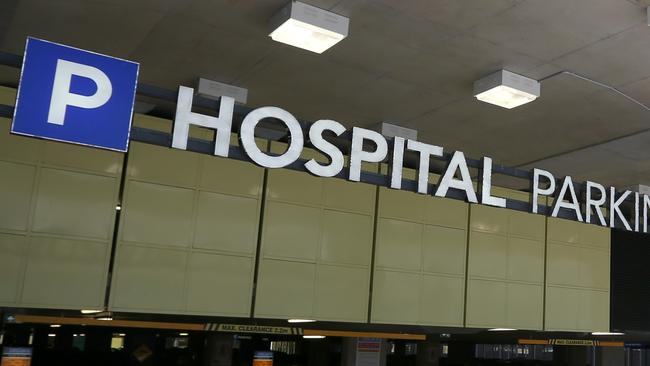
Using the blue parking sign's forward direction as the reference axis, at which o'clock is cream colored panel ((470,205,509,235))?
The cream colored panel is roughly at 8 o'clock from the blue parking sign.

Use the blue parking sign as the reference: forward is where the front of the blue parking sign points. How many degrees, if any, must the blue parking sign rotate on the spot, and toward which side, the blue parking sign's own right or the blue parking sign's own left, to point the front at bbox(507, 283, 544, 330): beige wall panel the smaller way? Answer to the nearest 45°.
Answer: approximately 135° to the blue parking sign's own left

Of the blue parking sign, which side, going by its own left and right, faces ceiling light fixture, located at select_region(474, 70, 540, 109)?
left

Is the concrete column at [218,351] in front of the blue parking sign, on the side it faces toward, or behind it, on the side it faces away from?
behind

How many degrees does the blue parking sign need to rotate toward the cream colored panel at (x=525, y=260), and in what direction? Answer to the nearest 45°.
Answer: approximately 135° to its left

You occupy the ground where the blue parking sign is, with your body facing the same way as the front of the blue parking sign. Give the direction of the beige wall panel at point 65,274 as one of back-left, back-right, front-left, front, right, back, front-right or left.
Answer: back

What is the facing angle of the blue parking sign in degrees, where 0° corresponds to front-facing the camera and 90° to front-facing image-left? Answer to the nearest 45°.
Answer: approximately 0°
